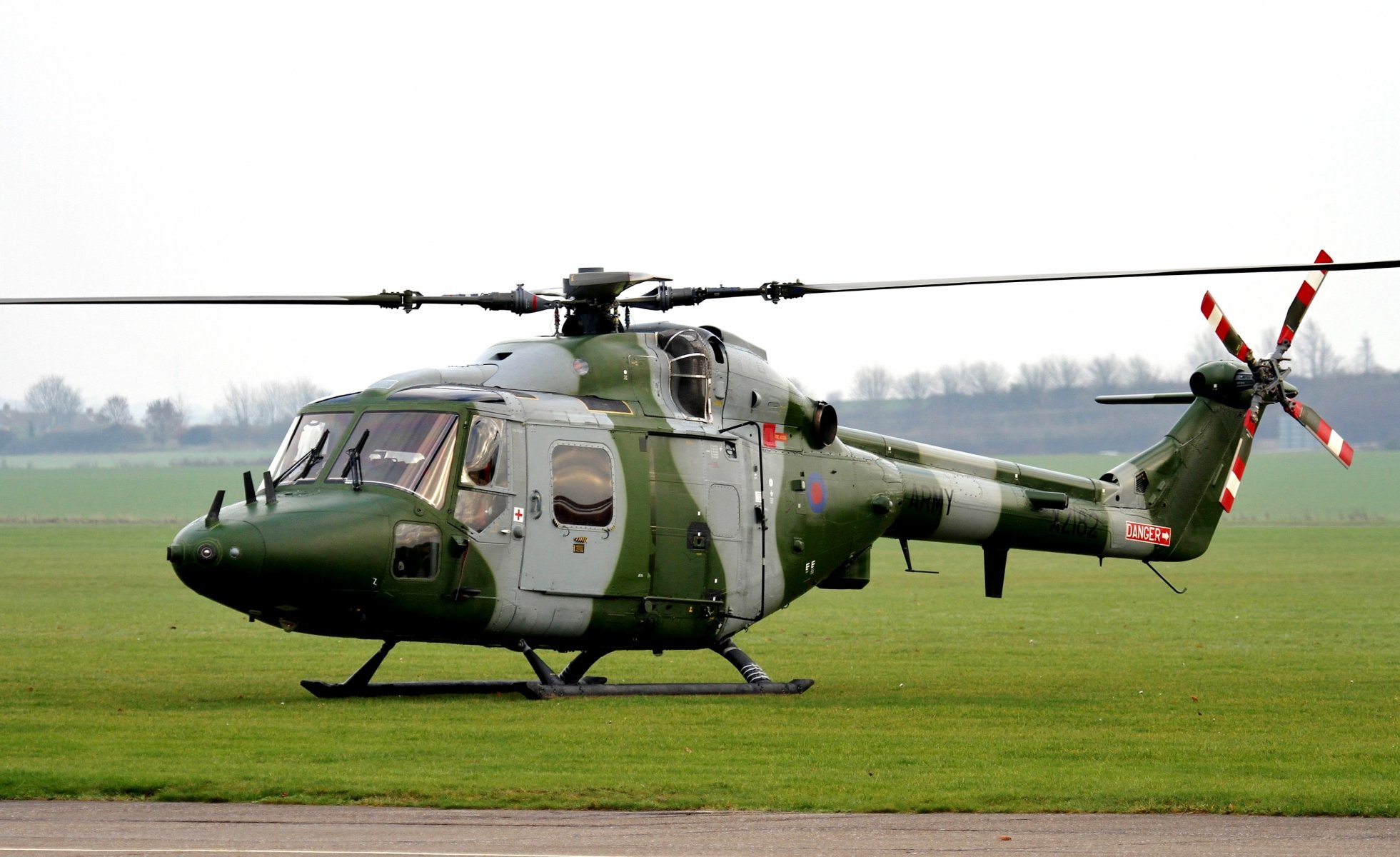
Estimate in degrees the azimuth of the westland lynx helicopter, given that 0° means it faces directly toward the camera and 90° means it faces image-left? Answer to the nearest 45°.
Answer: approximately 45°
